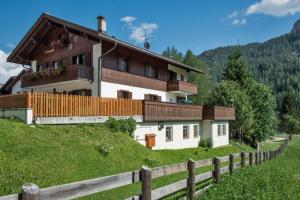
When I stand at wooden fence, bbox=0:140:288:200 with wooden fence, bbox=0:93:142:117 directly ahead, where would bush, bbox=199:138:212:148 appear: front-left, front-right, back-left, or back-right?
front-right

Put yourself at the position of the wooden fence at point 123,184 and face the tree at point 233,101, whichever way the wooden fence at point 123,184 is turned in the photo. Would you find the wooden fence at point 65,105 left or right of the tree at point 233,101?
left
